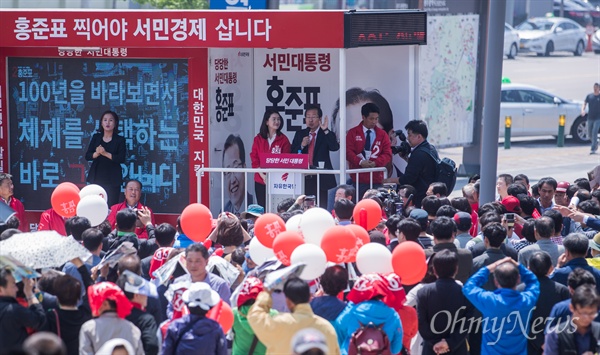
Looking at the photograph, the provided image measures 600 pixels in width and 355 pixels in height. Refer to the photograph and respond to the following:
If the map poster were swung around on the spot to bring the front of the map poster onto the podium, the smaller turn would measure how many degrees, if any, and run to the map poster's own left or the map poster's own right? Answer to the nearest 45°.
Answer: approximately 45° to the map poster's own right

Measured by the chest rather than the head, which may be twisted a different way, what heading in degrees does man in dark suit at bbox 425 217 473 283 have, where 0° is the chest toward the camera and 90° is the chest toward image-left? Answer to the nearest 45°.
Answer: approximately 180°

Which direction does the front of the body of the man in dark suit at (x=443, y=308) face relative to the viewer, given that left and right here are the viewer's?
facing away from the viewer

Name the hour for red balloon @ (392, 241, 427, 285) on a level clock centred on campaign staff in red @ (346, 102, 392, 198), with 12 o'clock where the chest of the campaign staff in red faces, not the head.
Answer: The red balloon is roughly at 12 o'clock from the campaign staff in red.

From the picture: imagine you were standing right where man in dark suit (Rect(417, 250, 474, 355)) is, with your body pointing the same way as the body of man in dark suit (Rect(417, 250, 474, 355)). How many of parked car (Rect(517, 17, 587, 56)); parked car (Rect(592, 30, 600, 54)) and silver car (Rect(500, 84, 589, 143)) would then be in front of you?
3

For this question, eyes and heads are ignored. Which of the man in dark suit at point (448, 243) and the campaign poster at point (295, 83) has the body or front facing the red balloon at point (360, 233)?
the campaign poster

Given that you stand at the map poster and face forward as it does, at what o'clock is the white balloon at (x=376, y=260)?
The white balloon is roughly at 12 o'clock from the map poster.

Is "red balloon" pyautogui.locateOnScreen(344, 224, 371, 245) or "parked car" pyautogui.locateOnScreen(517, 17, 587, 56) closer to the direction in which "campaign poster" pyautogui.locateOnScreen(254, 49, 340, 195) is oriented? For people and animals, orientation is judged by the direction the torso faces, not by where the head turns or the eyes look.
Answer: the red balloon

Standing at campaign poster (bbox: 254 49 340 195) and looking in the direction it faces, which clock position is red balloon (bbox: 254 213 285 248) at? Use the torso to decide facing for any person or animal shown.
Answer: The red balloon is roughly at 12 o'clock from the campaign poster.

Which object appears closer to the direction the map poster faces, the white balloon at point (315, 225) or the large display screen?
the white balloon

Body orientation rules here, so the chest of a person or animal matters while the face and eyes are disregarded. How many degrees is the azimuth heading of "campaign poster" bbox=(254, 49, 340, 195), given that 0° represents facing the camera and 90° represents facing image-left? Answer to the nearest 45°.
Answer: approximately 0°

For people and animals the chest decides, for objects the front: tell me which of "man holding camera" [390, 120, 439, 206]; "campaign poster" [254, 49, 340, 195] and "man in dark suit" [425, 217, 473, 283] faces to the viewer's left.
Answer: the man holding camera

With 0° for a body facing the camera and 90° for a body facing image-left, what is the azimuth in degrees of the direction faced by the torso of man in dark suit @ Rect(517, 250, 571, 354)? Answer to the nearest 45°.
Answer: approximately 180°

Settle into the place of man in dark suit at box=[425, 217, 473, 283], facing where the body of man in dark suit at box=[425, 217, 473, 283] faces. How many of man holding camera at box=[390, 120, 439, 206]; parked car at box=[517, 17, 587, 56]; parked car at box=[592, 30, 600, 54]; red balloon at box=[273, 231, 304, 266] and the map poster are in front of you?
4
